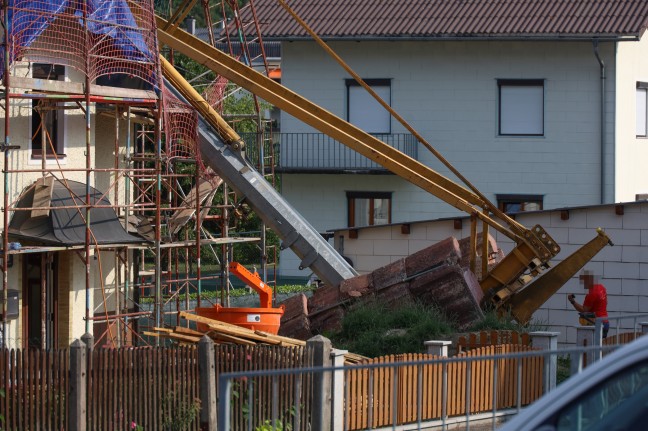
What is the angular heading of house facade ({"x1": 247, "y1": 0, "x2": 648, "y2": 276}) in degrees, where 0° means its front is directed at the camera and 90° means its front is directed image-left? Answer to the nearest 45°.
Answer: approximately 0°

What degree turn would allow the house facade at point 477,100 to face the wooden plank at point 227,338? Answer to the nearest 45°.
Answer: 0° — it already faces it

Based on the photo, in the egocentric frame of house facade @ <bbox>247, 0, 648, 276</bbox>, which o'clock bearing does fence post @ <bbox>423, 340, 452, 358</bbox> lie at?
The fence post is roughly at 12 o'clock from the house facade.

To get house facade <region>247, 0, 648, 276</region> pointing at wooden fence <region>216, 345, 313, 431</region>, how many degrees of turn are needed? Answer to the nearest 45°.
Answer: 0° — it already faces it

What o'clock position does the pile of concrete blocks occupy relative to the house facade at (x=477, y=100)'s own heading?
The pile of concrete blocks is roughly at 12 o'clock from the house facade.

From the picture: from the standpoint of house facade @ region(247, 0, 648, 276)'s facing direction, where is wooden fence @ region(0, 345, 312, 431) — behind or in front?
in front

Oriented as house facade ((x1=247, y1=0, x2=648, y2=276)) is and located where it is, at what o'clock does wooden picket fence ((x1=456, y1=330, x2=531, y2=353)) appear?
The wooden picket fence is roughly at 12 o'clock from the house facade.

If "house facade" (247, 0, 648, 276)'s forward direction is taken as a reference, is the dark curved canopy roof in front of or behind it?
in front
